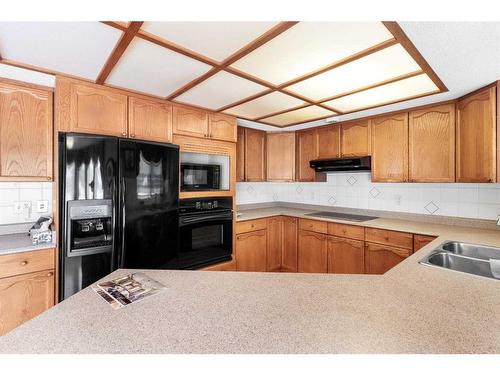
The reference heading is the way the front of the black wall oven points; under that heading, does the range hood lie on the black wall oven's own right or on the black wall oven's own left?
on the black wall oven's own left

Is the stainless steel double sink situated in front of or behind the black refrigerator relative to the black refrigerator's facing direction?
in front

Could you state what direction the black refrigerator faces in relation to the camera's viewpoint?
facing the viewer and to the right of the viewer

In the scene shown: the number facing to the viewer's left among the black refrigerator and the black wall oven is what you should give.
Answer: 0

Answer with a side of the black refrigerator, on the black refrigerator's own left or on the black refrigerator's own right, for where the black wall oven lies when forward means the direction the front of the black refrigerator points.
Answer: on the black refrigerator's own left

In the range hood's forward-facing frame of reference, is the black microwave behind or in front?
in front

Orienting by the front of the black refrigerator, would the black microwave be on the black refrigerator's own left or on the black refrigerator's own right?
on the black refrigerator's own left

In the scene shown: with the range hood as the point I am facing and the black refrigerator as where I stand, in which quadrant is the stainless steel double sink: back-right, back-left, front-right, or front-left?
front-right
